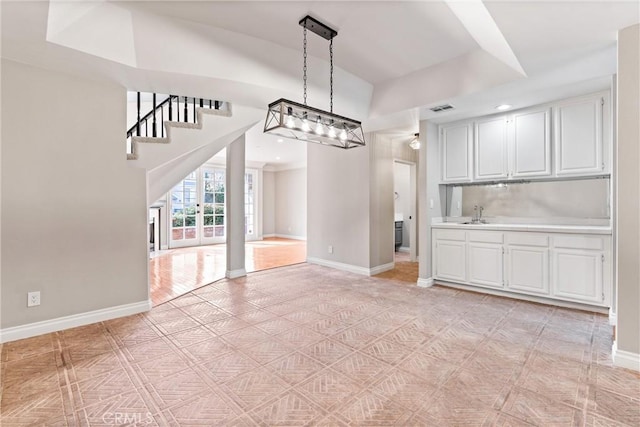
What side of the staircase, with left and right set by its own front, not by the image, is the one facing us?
left

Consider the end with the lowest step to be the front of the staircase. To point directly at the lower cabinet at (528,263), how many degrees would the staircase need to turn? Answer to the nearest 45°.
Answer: approximately 135° to its left

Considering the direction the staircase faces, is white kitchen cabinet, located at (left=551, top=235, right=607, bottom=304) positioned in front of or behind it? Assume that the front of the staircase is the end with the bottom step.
behind

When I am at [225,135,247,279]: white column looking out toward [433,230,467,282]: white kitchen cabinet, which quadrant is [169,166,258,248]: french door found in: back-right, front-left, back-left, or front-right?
back-left

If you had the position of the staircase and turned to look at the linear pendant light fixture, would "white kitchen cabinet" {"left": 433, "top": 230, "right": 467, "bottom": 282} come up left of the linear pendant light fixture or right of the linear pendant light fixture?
left

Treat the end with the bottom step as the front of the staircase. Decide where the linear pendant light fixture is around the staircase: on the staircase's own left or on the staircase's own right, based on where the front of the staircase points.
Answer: on the staircase's own left
